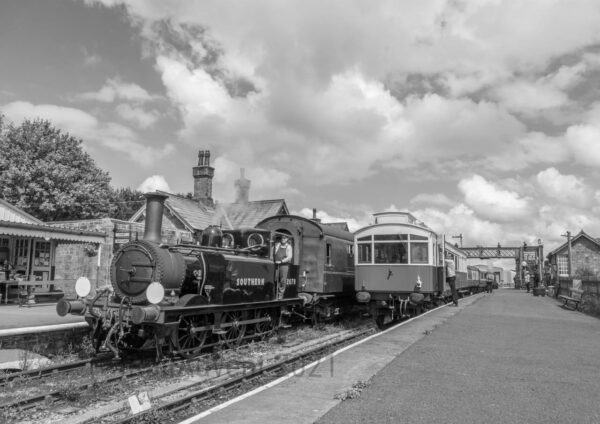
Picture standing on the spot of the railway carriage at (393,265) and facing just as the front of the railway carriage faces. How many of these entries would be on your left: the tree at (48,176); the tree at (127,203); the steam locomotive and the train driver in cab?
0

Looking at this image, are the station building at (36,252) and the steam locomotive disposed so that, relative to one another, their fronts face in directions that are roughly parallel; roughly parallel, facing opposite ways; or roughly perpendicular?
roughly perpendicular

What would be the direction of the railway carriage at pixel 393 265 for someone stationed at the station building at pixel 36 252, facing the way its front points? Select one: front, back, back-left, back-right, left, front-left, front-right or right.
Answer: front

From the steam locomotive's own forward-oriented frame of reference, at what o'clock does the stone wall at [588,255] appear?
The stone wall is roughly at 6 o'clock from the steam locomotive.

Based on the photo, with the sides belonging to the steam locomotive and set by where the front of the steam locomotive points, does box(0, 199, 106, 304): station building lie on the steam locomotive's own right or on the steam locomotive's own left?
on the steam locomotive's own right

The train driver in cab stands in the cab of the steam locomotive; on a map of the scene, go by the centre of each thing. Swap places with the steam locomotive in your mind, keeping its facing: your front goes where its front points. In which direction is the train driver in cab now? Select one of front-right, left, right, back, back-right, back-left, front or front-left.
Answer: back

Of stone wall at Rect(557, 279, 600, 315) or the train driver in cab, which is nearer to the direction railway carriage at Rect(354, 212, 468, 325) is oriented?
the train driver in cab

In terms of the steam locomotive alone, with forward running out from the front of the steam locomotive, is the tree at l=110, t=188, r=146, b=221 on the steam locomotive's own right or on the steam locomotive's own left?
on the steam locomotive's own right

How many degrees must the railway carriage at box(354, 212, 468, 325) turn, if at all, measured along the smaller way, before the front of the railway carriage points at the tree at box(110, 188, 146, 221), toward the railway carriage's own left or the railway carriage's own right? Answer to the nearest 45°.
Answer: approximately 135° to the railway carriage's own right

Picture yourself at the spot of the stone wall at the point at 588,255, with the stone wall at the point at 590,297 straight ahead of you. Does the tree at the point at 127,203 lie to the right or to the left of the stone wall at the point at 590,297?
right

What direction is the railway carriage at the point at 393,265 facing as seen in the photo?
toward the camera

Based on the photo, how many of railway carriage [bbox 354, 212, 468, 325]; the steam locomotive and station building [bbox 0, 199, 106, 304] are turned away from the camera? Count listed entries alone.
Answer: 0

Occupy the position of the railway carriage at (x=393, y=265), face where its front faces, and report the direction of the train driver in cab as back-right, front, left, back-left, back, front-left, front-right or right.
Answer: front-right

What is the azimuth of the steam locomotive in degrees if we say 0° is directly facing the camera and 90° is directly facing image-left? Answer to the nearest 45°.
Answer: approximately 45°

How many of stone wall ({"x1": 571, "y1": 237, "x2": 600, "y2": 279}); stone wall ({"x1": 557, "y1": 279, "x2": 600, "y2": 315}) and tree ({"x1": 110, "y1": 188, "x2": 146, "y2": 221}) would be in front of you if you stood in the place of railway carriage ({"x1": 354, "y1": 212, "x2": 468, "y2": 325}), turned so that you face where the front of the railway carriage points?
0

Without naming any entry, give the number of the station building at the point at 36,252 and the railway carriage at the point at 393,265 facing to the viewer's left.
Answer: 0

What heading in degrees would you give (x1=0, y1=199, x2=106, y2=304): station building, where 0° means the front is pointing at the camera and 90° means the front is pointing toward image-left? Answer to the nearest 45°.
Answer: approximately 315°

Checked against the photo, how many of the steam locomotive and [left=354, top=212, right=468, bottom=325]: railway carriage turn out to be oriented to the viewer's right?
0

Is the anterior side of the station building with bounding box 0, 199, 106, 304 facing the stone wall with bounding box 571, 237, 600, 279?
no
